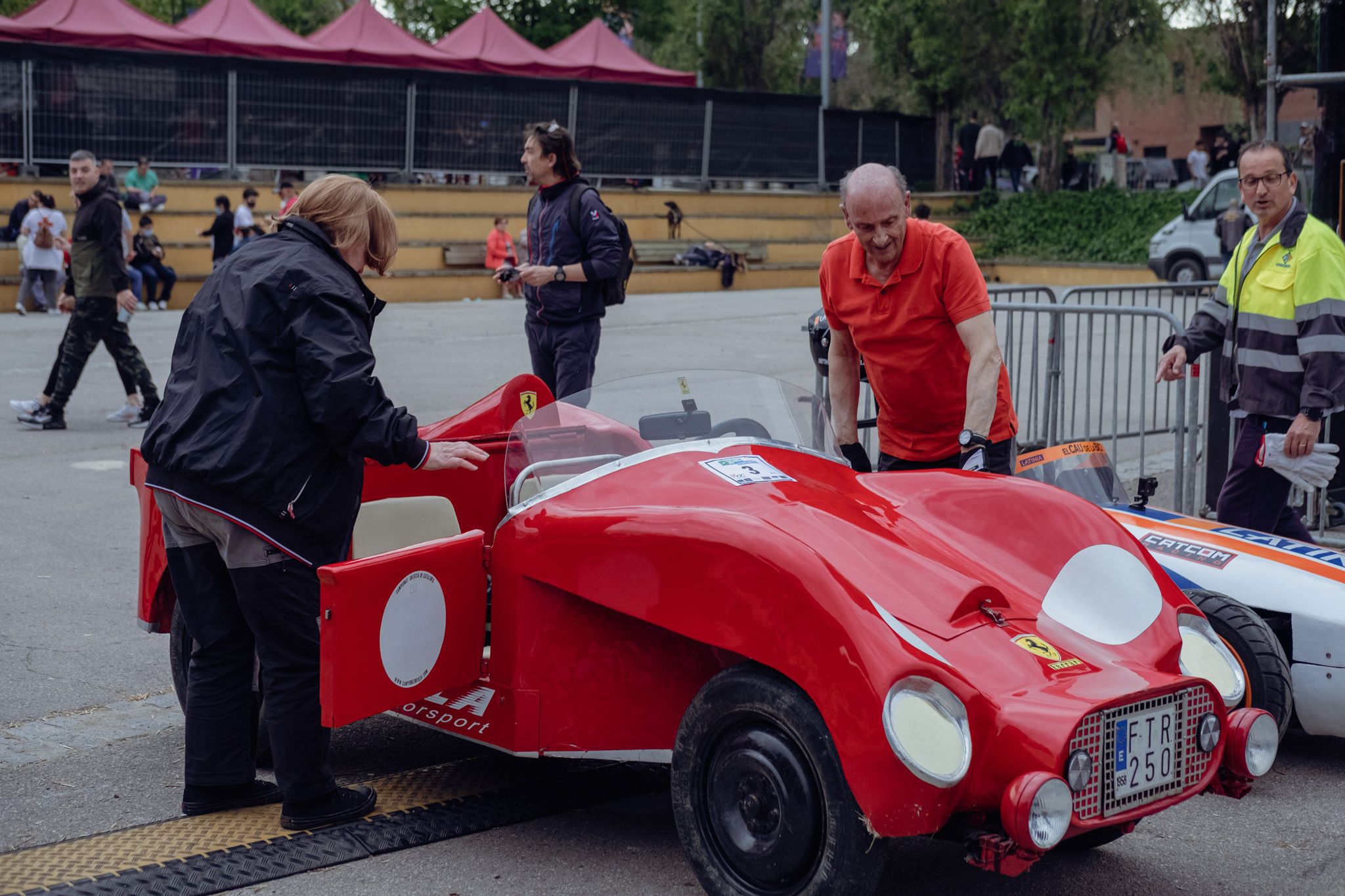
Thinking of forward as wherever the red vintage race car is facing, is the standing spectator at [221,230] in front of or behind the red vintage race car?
behind

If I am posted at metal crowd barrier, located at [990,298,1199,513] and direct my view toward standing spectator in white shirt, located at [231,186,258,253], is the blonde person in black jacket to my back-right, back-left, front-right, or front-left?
back-left

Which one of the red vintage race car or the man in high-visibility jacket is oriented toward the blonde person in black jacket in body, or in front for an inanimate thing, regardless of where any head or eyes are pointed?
the man in high-visibility jacket

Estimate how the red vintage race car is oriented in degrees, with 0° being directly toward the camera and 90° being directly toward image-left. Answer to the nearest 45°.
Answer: approximately 315°

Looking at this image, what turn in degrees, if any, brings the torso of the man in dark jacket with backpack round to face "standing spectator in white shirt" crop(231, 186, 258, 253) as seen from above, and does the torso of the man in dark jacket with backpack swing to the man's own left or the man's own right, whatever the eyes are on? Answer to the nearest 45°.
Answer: approximately 135° to the man's own right

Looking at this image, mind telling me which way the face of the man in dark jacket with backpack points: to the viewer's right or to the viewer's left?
to the viewer's left

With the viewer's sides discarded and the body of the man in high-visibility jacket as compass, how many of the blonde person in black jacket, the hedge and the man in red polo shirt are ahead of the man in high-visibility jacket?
2

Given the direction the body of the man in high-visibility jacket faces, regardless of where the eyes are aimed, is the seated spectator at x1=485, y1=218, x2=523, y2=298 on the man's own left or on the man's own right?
on the man's own right

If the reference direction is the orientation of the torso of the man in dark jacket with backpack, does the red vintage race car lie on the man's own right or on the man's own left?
on the man's own left

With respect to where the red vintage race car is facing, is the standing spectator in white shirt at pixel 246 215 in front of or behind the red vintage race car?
behind
